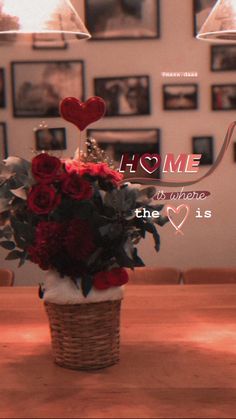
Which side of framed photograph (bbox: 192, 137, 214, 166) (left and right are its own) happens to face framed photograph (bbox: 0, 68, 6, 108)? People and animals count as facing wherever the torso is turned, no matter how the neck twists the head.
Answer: right

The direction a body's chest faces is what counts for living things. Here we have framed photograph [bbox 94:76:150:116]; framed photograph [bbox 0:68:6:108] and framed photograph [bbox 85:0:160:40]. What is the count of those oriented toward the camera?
3

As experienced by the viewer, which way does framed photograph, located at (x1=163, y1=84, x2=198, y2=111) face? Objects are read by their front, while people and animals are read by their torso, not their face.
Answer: facing the viewer

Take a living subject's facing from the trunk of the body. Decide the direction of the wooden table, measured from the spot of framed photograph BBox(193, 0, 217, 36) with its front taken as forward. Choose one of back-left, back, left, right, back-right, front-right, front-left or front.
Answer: front

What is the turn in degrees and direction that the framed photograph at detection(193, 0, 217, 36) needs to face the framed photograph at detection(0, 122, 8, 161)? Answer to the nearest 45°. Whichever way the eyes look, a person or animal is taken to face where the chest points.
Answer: approximately 90° to its right

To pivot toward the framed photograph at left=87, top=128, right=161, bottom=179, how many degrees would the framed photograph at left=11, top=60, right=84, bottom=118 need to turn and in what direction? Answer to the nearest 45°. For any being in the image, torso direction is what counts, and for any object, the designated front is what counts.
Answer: approximately 90° to its left

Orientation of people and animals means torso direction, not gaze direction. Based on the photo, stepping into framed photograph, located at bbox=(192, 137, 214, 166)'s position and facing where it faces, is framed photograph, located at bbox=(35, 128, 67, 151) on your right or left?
on your right

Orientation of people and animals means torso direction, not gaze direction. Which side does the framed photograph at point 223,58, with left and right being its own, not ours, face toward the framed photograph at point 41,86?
right

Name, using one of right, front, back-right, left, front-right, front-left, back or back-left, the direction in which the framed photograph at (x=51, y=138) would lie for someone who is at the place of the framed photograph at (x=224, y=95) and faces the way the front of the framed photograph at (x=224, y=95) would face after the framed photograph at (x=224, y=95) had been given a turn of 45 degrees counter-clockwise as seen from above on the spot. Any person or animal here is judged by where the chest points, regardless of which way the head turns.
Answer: back-right

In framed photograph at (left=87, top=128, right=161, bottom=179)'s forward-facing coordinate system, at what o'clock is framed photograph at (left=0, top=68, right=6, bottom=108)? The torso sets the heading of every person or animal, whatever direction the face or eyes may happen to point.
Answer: framed photograph at (left=0, top=68, right=6, bottom=108) is roughly at 3 o'clock from framed photograph at (left=87, top=128, right=161, bottom=179).

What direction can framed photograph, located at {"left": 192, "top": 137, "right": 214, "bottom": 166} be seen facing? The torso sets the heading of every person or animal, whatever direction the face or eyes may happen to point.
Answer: toward the camera
